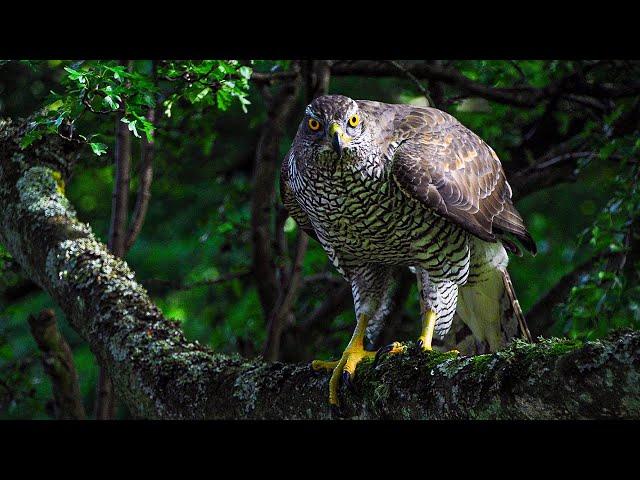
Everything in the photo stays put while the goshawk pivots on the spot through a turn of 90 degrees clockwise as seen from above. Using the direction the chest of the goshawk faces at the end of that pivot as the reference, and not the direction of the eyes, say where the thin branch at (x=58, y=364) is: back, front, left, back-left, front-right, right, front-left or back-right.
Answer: front-left

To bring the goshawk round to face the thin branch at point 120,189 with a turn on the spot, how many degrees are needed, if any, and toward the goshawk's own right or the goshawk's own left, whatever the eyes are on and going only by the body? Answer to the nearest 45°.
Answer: approximately 45° to the goshawk's own right

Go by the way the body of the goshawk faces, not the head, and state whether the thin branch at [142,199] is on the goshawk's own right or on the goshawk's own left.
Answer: on the goshawk's own right

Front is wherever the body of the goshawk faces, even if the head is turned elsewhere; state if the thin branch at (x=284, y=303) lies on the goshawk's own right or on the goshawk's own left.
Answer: on the goshawk's own right

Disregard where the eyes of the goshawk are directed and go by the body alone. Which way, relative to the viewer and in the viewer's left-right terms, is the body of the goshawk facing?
facing the viewer and to the left of the viewer

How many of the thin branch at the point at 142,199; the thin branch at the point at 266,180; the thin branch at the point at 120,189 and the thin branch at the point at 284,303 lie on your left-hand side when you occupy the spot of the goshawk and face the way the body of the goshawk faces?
0

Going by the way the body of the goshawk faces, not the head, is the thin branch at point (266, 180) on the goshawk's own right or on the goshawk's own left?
on the goshawk's own right
